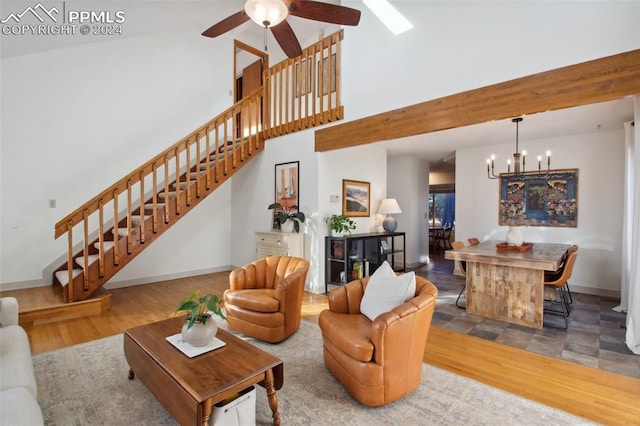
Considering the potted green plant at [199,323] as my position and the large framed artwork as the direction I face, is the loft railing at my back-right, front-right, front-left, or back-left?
front-left

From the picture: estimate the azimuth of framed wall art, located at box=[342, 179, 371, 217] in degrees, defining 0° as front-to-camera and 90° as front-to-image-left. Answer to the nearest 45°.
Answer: approximately 315°

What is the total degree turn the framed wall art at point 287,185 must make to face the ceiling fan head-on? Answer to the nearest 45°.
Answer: approximately 45° to its left

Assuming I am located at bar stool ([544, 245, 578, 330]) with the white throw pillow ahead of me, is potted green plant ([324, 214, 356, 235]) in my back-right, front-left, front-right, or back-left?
front-right

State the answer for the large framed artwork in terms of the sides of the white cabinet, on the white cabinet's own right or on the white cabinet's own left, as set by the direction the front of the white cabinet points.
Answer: on the white cabinet's own left

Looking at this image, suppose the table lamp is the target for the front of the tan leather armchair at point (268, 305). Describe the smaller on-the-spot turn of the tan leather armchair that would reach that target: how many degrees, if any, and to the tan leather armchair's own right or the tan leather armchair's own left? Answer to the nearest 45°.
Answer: approximately 180°

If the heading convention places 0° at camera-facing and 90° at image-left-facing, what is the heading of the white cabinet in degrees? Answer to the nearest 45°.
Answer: approximately 45°

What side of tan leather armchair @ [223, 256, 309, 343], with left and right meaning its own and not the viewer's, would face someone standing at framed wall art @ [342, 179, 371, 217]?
back

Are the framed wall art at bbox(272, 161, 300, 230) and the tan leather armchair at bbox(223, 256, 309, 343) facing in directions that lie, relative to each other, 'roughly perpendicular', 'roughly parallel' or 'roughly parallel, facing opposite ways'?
roughly parallel

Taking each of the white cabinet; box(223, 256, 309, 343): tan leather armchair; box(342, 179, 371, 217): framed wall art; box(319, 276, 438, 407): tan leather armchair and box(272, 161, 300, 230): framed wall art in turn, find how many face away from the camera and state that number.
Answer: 0

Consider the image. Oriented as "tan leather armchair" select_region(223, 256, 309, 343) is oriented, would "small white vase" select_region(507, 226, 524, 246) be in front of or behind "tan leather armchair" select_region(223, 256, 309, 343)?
behind

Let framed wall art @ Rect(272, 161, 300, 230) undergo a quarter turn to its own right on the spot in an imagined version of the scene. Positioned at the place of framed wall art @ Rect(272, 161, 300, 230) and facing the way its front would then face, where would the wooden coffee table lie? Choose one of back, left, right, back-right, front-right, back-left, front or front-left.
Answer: back-left

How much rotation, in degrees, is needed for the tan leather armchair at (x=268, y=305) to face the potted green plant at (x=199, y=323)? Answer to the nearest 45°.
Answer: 0° — it already faces it

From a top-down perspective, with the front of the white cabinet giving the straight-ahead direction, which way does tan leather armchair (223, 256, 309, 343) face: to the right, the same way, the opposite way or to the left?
the same way

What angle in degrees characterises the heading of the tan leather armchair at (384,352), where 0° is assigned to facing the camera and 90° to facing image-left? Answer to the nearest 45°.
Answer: approximately 45°

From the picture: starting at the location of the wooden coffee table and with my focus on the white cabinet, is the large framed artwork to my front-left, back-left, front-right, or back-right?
front-right
